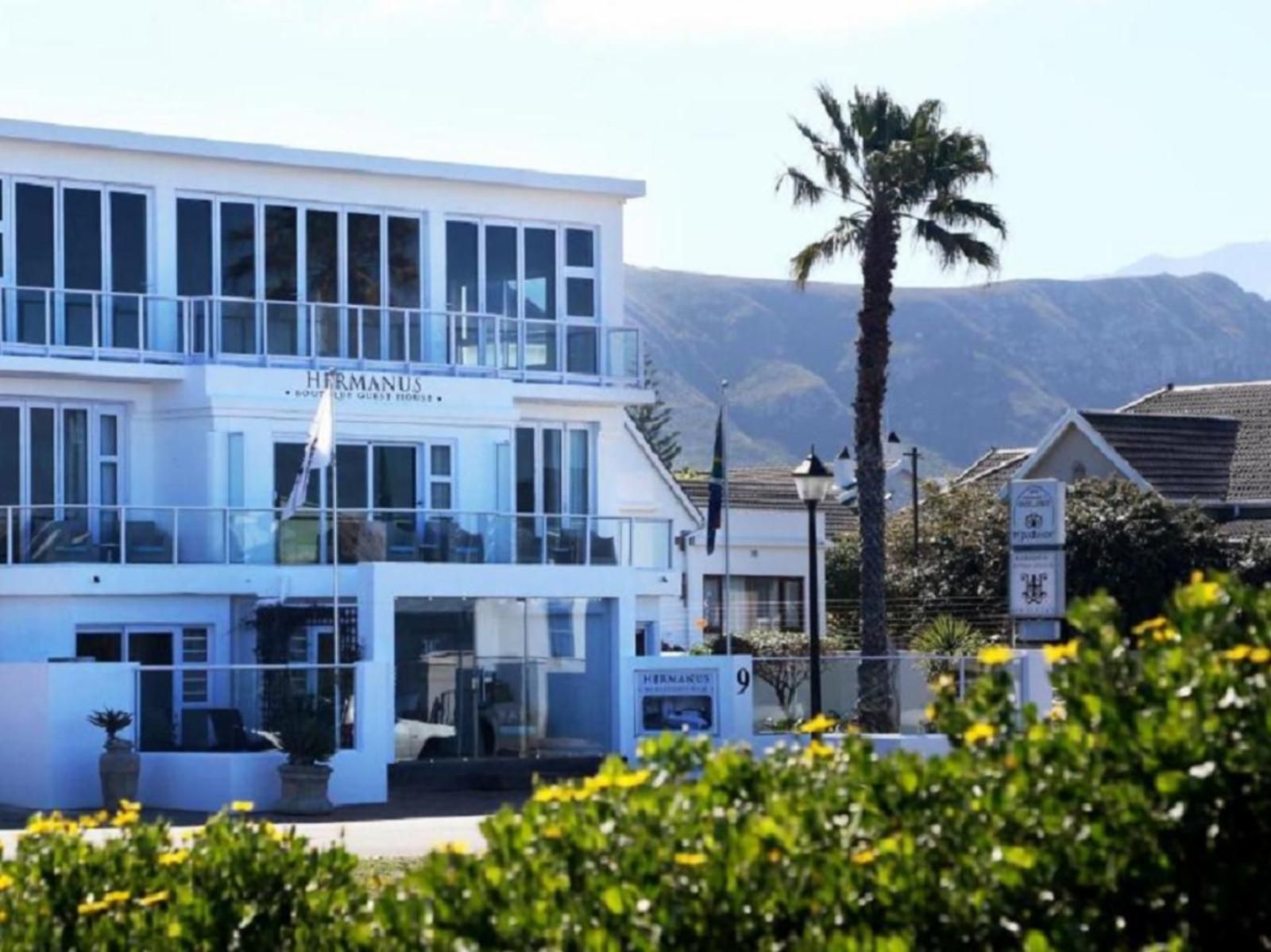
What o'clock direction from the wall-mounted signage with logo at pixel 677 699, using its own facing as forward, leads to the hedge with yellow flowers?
The hedge with yellow flowers is roughly at 12 o'clock from the wall-mounted signage with logo.

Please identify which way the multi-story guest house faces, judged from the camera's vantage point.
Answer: facing the viewer

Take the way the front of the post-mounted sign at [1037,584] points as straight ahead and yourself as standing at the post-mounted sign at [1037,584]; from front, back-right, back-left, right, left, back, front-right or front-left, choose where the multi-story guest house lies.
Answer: right

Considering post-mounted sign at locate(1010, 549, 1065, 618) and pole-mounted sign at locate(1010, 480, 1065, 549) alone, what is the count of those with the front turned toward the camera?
2

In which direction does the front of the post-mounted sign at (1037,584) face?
toward the camera

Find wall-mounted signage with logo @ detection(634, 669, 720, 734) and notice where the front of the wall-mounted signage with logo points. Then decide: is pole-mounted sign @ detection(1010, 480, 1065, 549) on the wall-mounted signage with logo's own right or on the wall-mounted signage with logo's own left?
on the wall-mounted signage with logo's own left

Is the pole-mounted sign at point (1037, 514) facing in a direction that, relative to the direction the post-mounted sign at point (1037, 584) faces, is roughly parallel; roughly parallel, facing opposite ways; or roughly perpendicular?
roughly parallel

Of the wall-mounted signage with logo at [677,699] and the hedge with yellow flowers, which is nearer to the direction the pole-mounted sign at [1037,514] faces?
the hedge with yellow flowers

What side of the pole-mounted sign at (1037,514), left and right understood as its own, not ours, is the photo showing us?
front

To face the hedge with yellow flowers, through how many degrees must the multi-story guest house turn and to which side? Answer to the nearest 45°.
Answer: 0° — it already faces it

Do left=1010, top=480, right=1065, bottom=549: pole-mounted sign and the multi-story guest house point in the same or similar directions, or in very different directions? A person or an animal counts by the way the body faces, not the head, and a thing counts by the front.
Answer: same or similar directions

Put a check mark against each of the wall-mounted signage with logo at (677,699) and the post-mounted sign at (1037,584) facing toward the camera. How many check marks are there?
2
